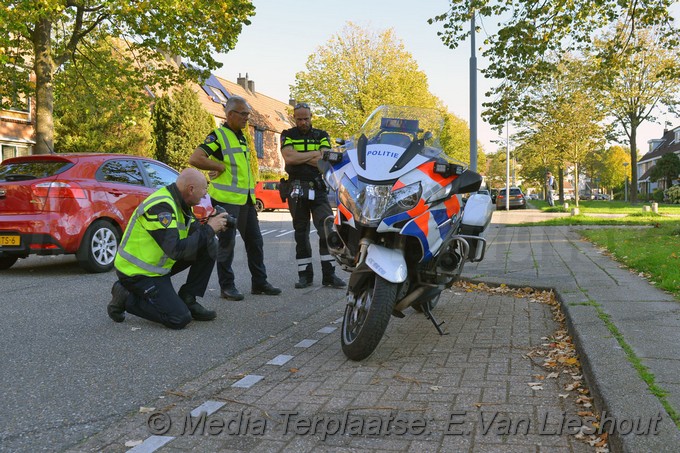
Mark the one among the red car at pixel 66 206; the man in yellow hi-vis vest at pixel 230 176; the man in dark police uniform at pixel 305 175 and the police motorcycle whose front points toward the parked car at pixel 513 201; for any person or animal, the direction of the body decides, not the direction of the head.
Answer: the red car

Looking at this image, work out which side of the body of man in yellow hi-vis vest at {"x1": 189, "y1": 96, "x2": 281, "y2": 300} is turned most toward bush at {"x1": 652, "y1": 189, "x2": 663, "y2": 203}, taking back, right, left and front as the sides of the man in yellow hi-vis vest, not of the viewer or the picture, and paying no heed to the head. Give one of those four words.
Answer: left

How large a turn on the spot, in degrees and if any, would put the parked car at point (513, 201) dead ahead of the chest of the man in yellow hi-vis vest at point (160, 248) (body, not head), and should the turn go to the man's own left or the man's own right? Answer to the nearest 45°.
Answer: approximately 45° to the man's own left

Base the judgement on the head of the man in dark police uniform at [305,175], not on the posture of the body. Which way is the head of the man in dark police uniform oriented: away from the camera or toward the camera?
toward the camera

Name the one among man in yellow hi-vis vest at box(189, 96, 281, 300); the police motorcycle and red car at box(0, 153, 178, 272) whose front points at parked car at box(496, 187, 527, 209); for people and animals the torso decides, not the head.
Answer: the red car

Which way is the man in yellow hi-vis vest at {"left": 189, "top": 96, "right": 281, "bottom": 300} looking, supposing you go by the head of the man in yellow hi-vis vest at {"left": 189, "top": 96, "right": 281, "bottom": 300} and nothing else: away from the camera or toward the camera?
toward the camera

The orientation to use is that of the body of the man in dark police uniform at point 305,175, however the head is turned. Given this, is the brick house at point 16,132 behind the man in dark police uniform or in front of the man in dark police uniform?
behind

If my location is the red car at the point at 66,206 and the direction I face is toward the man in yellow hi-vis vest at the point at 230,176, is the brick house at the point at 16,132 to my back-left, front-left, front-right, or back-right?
back-left

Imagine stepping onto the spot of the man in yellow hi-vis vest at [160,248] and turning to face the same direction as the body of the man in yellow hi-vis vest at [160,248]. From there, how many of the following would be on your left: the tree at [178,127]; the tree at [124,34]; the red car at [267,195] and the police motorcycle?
3

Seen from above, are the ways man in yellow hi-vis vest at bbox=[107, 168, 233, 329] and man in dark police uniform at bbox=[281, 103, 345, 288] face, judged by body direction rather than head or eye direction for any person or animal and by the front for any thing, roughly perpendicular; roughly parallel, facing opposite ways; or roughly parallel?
roughly perpendicular

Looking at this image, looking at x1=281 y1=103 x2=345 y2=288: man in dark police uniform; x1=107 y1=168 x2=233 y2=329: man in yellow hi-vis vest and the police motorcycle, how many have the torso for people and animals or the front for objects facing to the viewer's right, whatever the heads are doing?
1

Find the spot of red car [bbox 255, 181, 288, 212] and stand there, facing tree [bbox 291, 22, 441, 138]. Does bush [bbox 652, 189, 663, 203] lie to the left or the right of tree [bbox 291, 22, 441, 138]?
right

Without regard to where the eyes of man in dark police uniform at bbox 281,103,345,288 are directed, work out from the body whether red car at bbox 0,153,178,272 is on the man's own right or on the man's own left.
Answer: on the man's own right

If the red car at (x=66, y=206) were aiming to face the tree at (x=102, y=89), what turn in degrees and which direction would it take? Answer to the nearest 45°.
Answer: approximately 45° to its left

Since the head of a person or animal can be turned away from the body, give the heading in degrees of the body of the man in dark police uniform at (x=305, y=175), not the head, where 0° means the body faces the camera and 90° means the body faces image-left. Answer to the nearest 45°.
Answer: approximately 0°

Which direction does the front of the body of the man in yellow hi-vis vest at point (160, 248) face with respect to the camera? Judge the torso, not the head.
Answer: to the viewer's right

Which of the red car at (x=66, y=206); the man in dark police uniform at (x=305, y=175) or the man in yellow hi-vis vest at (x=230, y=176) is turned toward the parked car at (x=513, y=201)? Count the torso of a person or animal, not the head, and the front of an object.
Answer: the red car

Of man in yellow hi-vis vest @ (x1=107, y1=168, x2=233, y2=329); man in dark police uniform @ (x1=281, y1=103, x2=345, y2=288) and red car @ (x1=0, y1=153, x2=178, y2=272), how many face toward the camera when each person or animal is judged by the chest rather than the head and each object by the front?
1

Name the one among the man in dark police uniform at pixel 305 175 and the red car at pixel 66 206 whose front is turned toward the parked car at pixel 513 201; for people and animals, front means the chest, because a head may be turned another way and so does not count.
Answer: the red car

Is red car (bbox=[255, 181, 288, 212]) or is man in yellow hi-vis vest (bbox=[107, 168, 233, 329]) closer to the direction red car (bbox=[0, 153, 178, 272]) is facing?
the red car

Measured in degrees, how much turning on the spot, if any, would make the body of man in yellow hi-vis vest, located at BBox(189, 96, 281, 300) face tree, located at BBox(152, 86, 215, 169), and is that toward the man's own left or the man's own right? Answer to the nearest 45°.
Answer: approximately 135° to the man's own left
